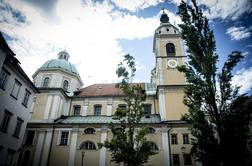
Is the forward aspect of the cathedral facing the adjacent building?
no

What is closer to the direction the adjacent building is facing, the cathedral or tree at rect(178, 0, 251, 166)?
the tree

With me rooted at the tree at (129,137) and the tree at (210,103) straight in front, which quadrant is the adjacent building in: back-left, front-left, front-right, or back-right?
back-right

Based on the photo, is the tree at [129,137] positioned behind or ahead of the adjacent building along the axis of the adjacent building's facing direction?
ahead

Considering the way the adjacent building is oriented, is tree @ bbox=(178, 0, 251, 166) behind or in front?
in front

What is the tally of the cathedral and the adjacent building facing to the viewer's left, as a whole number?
0

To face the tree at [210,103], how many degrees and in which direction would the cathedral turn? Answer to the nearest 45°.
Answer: approximately 45° to its left

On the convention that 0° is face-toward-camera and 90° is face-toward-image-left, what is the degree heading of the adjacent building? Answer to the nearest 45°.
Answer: approximately 315°

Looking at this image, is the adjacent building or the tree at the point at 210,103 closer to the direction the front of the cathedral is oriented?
the tree

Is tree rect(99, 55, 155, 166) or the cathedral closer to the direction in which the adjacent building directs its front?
the tree
